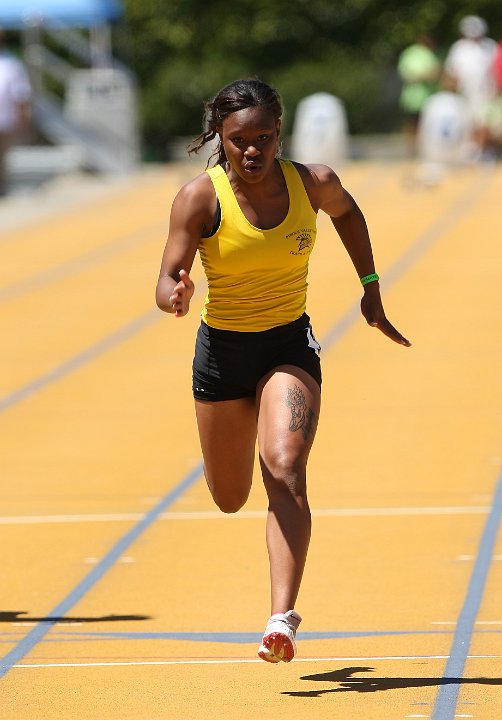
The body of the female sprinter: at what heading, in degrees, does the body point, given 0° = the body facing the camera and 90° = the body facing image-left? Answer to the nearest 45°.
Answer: approximately 0°

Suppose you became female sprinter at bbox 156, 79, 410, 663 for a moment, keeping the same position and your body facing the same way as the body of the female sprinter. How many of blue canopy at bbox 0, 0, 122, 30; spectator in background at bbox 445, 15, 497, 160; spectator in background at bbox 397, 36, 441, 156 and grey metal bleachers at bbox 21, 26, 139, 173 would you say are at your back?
4

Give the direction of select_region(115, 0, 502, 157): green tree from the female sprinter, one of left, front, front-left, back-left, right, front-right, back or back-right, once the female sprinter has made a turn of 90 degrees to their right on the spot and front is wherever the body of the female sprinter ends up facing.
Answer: right

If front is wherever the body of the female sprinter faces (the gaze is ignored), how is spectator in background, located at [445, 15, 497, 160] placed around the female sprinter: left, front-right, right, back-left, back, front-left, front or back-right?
back

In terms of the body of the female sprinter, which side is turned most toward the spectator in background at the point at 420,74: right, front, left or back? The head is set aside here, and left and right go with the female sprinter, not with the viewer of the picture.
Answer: back

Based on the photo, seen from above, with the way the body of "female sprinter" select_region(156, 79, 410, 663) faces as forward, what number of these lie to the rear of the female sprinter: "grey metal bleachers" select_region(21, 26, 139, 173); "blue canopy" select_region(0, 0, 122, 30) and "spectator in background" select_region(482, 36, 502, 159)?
3

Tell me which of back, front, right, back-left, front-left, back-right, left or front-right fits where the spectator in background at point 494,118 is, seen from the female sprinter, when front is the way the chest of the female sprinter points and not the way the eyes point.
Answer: back

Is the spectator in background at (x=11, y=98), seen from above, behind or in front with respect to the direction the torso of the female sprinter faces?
behind
